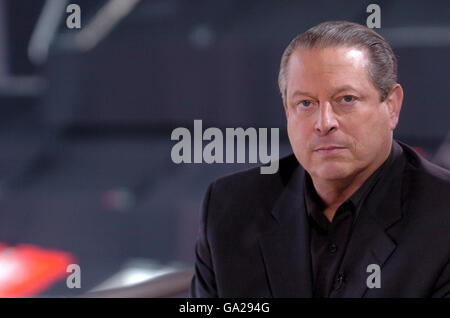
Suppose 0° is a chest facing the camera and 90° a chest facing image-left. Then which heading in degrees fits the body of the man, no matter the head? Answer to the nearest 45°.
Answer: approximately 0°
